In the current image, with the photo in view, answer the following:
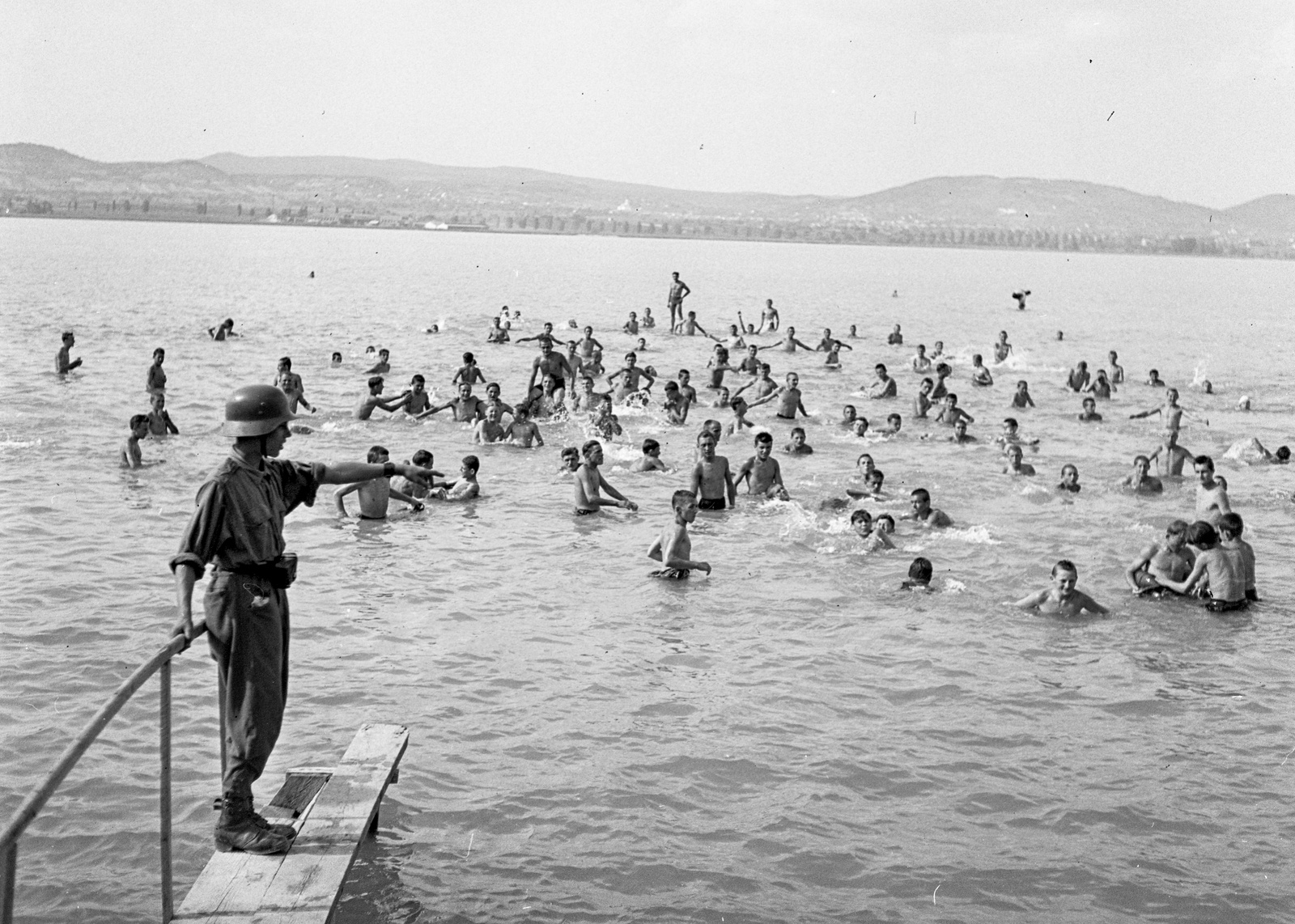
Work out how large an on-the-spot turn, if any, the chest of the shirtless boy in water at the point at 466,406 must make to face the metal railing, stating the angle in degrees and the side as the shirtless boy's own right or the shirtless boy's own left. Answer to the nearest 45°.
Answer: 0° — they already face it

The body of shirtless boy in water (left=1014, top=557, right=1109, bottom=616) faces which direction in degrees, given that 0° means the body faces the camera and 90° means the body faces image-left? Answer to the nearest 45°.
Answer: approximately 0°

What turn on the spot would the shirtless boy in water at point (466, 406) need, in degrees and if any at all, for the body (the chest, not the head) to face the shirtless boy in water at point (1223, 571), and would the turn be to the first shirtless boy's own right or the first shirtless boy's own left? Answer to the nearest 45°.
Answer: approximately 45° to the first shirtless boy's own left

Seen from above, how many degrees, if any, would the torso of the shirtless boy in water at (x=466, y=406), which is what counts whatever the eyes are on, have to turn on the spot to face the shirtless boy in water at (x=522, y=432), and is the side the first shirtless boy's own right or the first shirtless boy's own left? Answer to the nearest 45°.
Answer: approximately 45° to the first shirtless boy's own left

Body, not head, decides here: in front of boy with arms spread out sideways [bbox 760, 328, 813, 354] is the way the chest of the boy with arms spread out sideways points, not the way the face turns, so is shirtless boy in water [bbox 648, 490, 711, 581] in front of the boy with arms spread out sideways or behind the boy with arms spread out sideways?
in front

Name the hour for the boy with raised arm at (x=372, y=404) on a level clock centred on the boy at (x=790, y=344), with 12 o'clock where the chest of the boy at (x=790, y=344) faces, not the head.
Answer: the boy with raised arm at (x=372, y=404) is roughly at 1 o'clock from the boy at (x=790, y=344).

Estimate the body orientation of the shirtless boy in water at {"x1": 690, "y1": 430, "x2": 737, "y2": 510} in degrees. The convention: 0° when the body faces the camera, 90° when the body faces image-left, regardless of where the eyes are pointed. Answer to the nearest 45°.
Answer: approximately 0°
